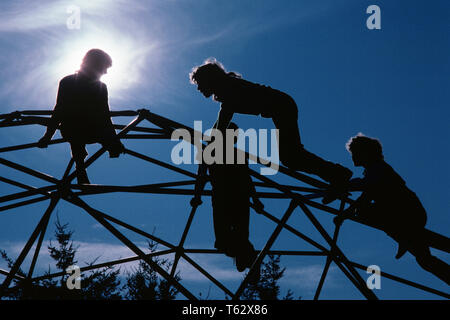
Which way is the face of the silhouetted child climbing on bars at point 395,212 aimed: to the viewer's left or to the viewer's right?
to the viewer's left

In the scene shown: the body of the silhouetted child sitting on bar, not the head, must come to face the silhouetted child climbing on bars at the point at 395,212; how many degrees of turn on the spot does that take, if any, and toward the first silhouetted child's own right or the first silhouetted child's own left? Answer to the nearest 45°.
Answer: approximately 45° to the first silhouetted child's own left

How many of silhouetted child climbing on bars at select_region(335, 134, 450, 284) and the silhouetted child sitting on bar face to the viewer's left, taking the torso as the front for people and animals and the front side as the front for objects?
1

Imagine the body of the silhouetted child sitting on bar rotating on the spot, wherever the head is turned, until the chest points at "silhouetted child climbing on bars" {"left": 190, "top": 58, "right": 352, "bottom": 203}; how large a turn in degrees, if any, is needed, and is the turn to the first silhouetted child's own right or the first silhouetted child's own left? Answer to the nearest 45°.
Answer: approximately 45° to the first silhouetted child's own left

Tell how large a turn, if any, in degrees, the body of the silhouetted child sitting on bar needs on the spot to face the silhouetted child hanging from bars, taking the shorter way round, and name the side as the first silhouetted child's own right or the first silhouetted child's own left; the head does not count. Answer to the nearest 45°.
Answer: approximately 45° to the first silhouetted child's own left

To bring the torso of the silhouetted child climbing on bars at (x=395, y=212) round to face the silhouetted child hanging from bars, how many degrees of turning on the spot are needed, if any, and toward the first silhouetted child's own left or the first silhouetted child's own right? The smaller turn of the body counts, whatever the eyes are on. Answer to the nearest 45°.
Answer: approximately 45° to the first silhouetted child's own left

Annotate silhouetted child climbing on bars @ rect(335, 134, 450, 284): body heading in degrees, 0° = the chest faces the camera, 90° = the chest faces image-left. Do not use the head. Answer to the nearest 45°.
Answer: approximately 90°

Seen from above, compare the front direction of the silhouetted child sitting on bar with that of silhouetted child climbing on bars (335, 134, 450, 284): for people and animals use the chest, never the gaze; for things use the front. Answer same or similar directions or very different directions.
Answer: very different directions
